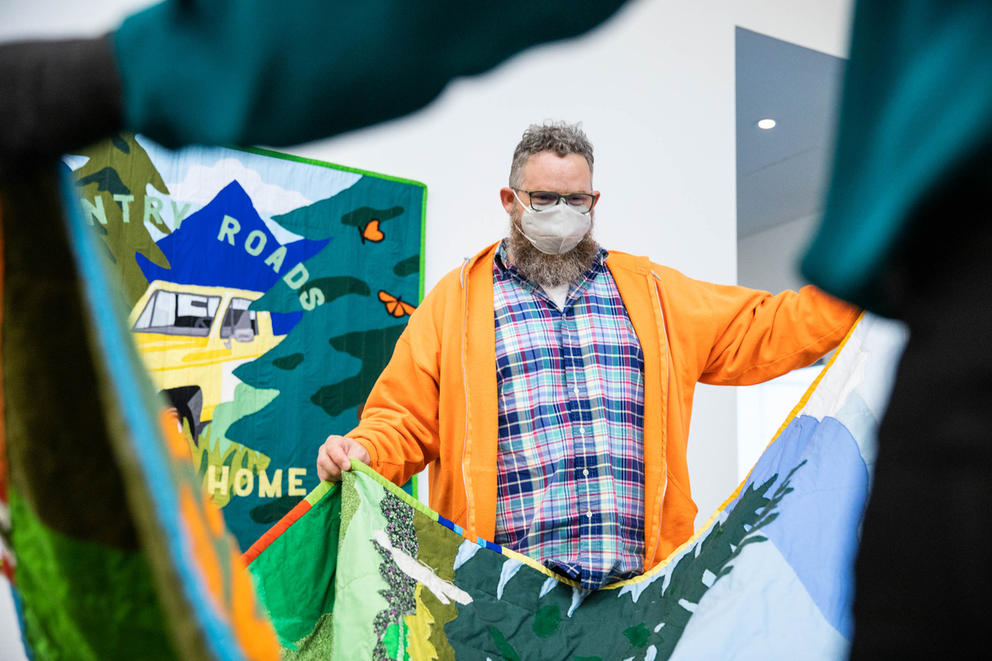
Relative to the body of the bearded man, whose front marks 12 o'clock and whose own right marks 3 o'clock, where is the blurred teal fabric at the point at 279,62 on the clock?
The blurred teal fabric is roughly at 12 o'clock from the bearded man.

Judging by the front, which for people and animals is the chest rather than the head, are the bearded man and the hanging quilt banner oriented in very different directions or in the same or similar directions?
same or similar directions

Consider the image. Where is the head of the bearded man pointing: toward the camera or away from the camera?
toward the camera

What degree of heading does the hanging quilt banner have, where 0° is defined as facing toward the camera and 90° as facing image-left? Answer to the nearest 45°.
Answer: approximately 0°

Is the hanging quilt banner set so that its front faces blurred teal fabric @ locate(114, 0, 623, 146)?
yes

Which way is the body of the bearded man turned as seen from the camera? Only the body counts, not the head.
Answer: toward the camera

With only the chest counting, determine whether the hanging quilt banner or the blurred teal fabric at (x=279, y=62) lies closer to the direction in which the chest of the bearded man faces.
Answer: the blurred teal fabric

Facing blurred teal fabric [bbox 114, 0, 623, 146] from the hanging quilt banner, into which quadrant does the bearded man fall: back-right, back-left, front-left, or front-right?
front-left

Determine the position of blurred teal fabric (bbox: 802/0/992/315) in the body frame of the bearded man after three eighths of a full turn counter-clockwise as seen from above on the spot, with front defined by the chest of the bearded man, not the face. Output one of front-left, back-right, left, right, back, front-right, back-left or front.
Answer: back-right

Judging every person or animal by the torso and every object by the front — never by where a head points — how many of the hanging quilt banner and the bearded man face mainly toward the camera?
2
